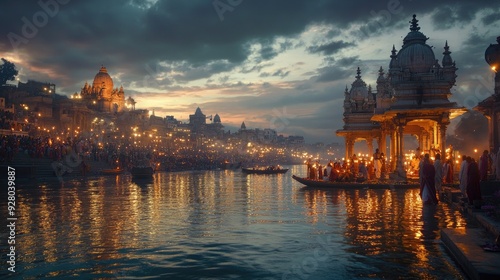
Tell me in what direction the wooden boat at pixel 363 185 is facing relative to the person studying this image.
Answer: facing to the left of the viewer

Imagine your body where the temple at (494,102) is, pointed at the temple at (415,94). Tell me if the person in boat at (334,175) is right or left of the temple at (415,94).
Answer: left

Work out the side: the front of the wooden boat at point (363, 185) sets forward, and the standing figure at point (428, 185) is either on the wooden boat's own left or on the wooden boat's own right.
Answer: on the wooden boat's own left

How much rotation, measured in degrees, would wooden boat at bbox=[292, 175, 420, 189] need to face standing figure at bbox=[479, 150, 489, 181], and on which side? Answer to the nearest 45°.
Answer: approximately 135° to its left
